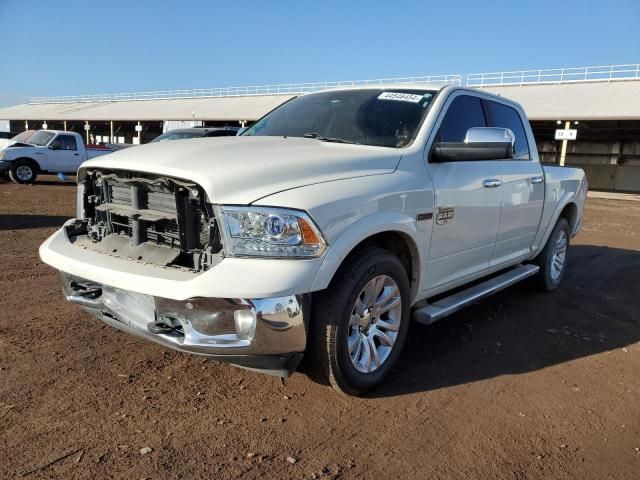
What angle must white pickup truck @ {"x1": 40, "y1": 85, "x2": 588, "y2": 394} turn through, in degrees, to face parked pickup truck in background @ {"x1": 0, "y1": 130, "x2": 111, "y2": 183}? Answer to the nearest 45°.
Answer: approximately 90° to its right

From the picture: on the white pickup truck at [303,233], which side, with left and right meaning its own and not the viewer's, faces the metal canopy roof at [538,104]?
back

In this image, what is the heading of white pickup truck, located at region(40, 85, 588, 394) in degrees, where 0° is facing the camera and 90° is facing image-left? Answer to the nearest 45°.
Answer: approximately 45°

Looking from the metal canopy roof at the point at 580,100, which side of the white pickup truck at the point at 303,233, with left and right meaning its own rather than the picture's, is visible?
back
